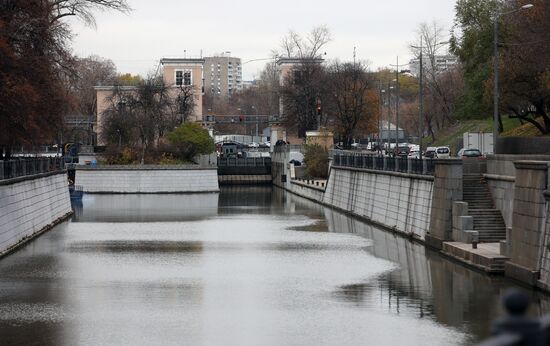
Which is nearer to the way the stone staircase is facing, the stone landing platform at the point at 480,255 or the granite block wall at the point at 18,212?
the stone landing platform

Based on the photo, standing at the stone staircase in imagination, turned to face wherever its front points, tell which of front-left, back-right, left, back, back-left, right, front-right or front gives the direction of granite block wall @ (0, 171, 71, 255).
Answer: right

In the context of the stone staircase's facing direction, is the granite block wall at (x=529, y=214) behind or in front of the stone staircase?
in front

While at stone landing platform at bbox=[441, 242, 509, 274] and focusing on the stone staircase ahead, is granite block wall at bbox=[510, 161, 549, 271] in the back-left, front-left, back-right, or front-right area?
back-right

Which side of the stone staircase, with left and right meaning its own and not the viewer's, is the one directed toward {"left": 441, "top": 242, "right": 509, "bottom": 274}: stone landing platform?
front

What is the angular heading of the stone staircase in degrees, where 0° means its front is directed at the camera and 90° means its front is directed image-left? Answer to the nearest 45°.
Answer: approximately 0°

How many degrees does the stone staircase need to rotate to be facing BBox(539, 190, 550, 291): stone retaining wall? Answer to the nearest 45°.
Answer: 0° — it already faces it
